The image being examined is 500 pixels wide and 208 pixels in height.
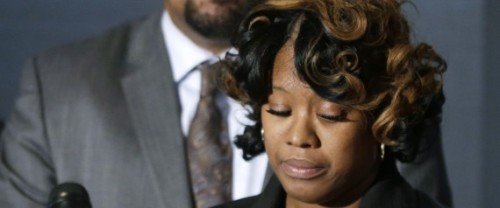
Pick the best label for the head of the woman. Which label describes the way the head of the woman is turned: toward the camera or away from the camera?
toward the camera

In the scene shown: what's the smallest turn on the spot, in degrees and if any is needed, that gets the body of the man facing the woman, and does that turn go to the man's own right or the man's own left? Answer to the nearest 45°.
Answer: approximately 45° to the man's own left

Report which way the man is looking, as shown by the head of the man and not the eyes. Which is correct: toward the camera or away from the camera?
toward the camera

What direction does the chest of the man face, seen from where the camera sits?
toward the camera
